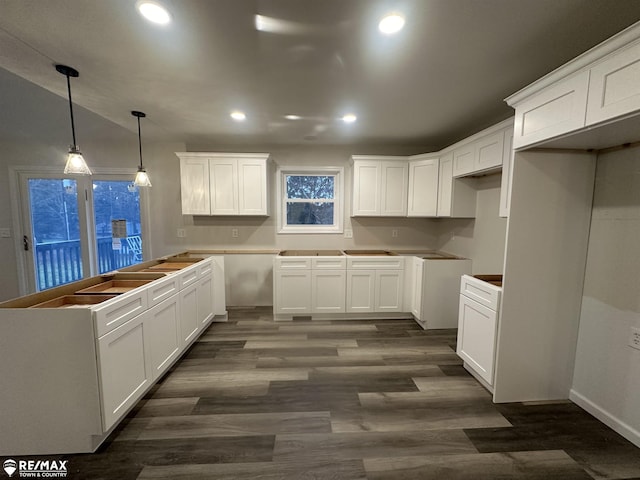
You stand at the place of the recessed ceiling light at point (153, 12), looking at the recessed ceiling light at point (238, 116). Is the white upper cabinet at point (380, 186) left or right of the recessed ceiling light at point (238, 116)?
right

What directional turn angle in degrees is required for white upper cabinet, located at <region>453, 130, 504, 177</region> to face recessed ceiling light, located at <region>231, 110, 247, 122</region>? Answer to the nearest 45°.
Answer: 0° — it already faces it

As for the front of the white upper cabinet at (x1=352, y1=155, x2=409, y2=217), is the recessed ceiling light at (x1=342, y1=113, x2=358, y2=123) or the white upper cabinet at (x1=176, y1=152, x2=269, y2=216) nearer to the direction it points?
the recessed ceiling light

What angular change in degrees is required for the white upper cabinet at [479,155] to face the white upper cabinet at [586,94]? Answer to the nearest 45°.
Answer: approximately 45° to its left

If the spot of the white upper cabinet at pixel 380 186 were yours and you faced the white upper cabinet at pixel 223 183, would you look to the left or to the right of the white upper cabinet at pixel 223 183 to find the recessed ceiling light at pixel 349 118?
left

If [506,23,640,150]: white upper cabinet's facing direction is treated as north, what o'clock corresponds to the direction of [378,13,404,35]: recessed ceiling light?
The recessed ceiling light is roughly at 12 o'clock from the white upper cabinet.

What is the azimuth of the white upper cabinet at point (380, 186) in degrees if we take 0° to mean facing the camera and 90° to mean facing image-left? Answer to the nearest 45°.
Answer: approximately 0°

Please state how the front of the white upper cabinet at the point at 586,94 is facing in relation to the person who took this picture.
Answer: facing the viewer and to the left of the viewer

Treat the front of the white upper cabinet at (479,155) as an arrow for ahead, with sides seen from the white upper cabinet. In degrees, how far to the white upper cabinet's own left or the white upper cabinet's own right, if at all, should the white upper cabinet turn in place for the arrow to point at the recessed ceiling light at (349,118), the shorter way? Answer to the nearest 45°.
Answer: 0° — it already faces it

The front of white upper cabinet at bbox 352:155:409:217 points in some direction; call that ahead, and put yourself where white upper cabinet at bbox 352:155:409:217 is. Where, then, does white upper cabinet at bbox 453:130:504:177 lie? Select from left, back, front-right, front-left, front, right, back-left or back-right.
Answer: front-left

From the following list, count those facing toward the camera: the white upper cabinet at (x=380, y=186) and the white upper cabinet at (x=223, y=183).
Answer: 2

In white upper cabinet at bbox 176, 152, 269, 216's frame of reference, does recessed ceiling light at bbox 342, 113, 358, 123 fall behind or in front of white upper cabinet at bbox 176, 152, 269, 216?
in front

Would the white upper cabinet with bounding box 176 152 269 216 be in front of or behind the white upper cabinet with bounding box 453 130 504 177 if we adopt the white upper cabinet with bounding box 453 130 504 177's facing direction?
in front

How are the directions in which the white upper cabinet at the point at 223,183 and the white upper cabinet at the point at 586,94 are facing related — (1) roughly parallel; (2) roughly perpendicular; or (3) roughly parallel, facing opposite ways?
roughly perpendicular
